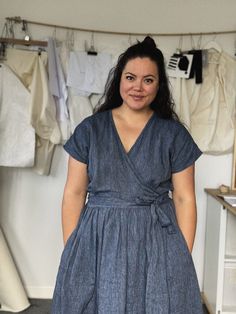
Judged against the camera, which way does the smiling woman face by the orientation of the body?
toward the camera

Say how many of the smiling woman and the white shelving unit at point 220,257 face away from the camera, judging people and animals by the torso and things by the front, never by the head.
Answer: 0

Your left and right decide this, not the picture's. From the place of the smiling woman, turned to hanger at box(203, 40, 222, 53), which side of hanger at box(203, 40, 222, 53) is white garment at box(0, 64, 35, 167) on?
left

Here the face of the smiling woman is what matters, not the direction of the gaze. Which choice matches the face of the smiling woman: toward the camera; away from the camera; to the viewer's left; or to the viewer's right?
toward the camera

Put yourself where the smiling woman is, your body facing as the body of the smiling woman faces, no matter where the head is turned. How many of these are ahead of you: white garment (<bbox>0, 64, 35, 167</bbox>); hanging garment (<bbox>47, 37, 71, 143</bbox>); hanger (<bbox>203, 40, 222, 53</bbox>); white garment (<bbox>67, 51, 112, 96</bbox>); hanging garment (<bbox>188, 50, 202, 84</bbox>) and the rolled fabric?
0

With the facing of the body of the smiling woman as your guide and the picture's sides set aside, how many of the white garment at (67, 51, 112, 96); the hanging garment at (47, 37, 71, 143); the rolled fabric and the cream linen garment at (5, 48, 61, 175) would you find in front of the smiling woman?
0

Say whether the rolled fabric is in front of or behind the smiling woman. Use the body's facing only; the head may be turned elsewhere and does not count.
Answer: behind

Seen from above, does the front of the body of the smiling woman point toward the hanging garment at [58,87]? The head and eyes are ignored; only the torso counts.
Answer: no

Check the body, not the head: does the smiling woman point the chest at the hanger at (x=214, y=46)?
no

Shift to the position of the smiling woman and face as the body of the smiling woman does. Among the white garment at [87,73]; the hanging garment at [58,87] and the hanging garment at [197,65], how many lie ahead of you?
0
